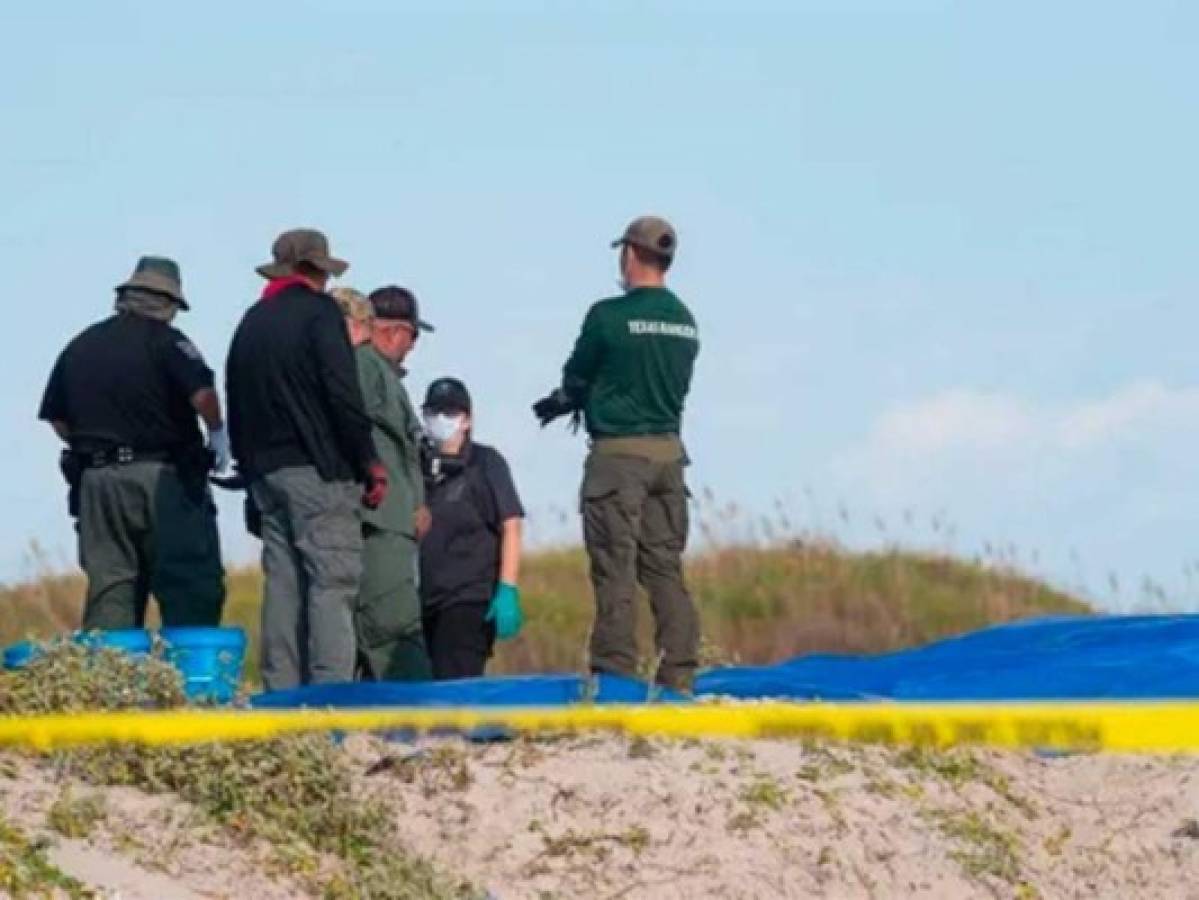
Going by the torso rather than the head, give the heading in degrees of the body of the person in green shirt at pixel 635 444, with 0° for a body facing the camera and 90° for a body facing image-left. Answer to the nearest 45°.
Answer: approximately 135°

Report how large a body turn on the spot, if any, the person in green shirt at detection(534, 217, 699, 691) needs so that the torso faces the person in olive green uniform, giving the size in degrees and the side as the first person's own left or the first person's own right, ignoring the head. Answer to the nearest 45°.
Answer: approximately 45° to the first person's own left

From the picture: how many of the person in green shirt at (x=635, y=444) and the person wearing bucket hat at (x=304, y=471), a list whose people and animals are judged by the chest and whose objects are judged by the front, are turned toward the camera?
0

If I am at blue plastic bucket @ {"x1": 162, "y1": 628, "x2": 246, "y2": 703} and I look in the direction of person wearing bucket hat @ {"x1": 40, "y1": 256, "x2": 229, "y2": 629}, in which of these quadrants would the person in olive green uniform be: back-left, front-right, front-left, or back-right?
front-right

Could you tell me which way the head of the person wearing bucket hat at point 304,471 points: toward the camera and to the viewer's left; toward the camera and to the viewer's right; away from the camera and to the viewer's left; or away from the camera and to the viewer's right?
away from the camera and to the viewer's right

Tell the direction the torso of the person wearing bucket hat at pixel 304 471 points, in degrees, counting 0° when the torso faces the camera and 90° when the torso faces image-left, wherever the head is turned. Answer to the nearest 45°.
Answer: approximately 225°

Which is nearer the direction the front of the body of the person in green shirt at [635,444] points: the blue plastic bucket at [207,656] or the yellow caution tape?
the blue plastic bucket

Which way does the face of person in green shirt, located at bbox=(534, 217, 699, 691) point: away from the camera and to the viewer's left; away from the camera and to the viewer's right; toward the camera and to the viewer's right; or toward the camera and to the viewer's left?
away from the camera and to the viewer's left

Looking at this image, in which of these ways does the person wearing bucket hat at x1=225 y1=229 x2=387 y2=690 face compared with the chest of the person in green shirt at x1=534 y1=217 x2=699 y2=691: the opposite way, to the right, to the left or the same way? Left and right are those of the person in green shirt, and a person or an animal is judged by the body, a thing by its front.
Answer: to the right
